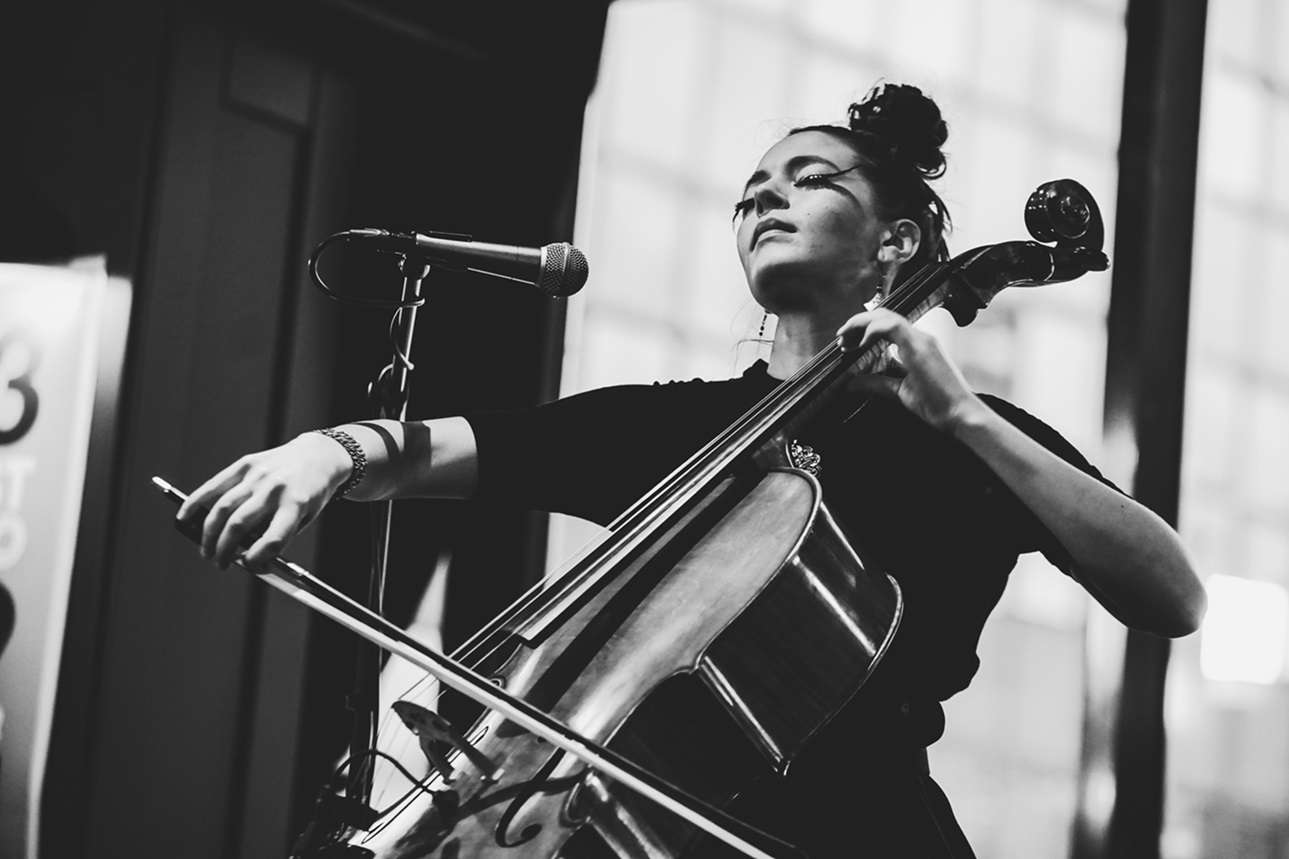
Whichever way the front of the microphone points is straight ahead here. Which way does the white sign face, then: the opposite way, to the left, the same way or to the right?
to the right

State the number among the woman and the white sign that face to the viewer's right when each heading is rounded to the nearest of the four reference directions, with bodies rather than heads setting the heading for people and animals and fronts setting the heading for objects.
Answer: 0

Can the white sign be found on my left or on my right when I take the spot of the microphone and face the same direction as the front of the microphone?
on my left

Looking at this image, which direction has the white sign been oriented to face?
toward the camera

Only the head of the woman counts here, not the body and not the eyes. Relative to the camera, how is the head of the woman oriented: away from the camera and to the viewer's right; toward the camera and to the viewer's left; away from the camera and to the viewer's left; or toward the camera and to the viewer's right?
toward the camera and to the viewer's left

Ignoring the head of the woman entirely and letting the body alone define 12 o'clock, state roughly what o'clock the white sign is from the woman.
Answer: The white sign is roughly at 3 o'clock from the woman.

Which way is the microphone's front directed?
to the viewer's right

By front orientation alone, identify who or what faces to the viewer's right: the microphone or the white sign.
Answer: the microphone

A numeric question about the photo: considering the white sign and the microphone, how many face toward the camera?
1

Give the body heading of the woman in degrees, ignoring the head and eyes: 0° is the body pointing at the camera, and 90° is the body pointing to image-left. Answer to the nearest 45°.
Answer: approximately 45°
